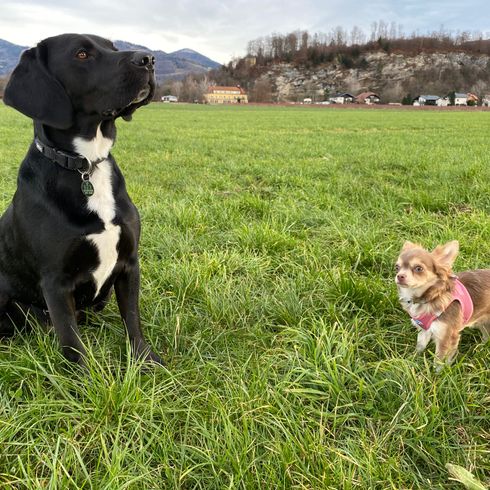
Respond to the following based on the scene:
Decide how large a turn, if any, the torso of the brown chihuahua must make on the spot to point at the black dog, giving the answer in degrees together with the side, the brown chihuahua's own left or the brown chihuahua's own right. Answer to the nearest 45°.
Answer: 0° — it already faces it

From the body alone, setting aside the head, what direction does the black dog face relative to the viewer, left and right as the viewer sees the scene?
facing the viewer and to the right of the viewer

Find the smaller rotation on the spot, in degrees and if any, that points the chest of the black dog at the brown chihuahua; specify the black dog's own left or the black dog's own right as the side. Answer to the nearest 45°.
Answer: approximately 45° to the black dog's own left

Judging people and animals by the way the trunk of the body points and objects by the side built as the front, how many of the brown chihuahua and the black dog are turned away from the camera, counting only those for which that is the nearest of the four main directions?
0

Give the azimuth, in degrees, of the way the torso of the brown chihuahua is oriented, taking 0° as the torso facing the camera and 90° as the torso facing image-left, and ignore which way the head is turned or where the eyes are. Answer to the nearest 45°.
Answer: approximately 45°
